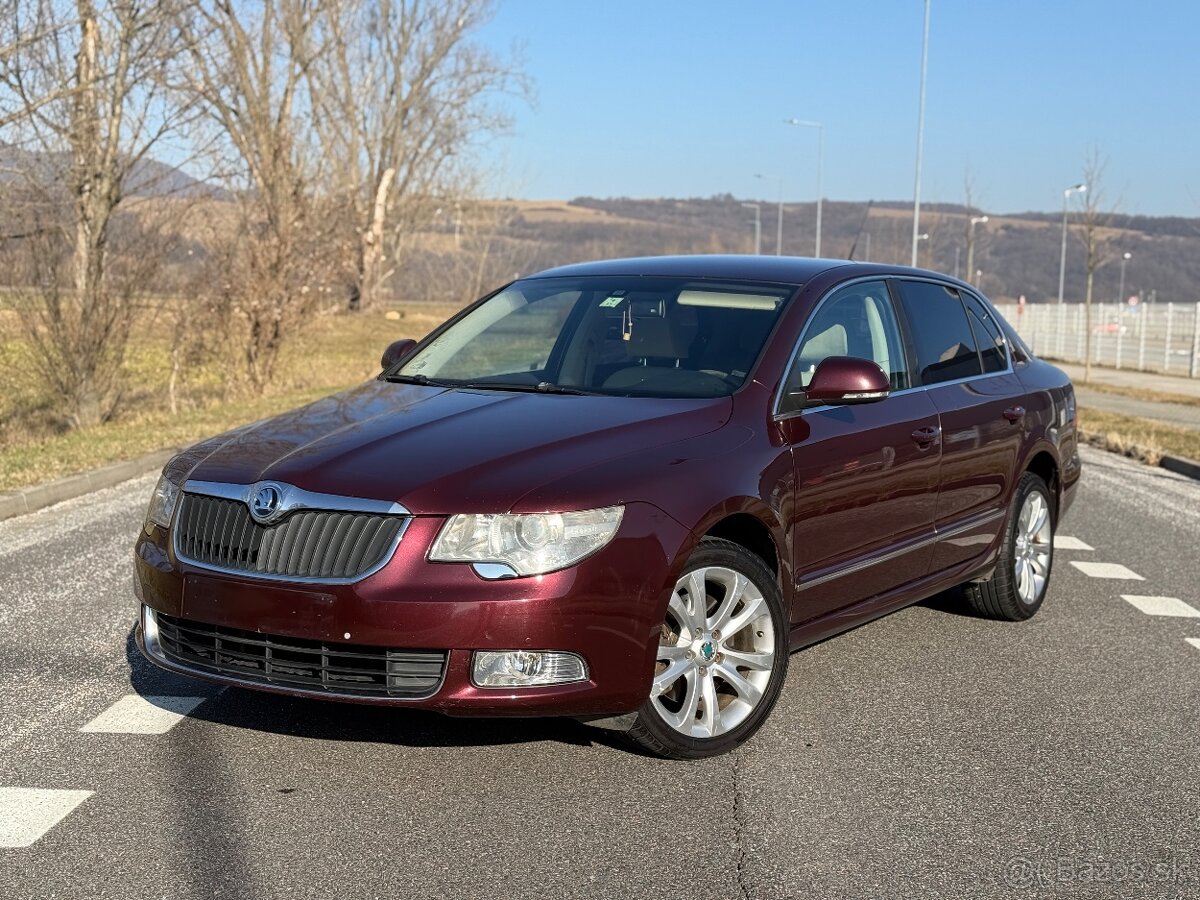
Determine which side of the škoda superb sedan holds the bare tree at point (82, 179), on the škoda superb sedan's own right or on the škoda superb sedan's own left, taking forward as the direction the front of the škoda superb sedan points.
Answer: on the škoda superb sedan's own right

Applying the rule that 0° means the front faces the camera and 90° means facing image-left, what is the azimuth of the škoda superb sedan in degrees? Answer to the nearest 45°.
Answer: approximately 45°

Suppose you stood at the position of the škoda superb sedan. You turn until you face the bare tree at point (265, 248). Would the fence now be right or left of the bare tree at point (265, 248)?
right

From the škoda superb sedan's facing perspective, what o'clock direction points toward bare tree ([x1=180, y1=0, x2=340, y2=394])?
The bare tree is roughly at 4 o'clock from the škoda superb sedan.

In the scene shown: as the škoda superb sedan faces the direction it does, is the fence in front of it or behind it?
behind
